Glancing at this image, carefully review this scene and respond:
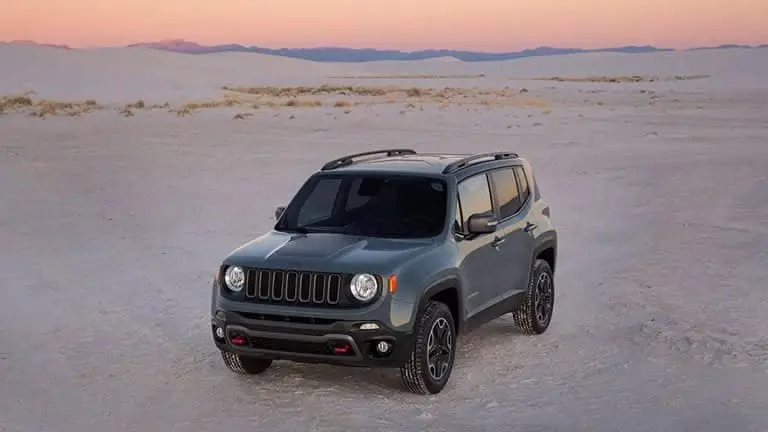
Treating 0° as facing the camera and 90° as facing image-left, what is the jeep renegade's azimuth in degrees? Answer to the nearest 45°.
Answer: approximately 45°
